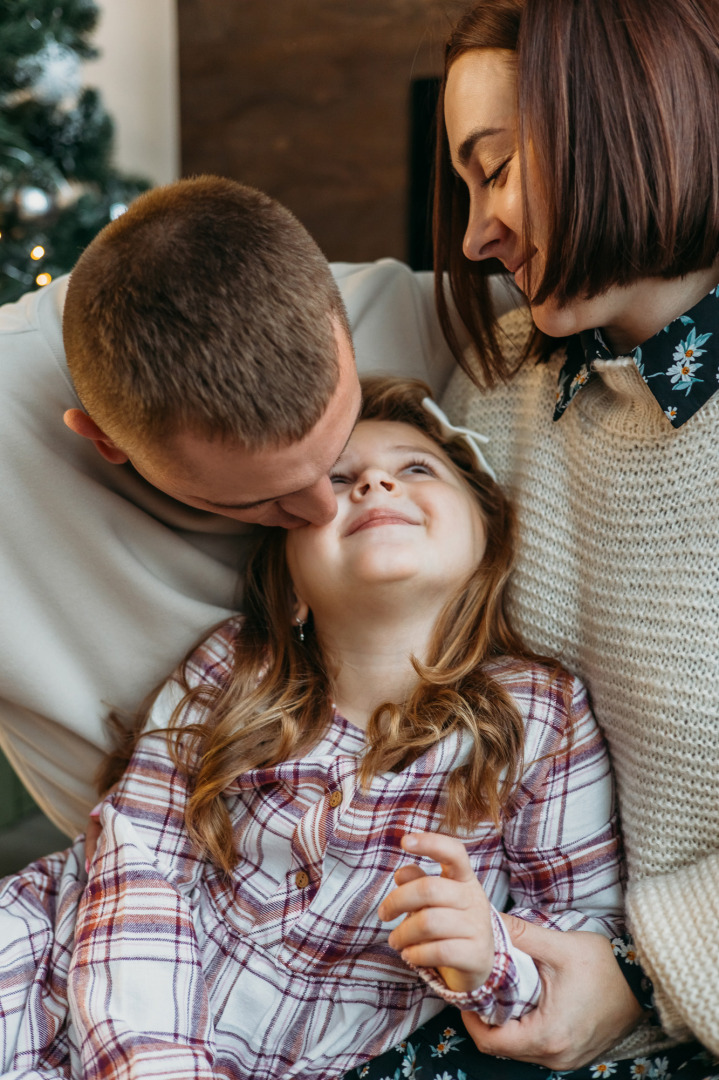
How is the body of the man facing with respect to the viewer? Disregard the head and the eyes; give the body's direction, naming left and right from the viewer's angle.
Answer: facing the viewer and to the right of the viewer

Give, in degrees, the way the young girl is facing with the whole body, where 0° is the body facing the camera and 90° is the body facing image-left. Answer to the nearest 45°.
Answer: approximately 0°

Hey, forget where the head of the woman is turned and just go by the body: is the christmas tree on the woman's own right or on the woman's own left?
on the woman's own right

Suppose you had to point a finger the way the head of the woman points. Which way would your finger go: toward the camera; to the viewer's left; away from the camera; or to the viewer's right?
to the viewer's left

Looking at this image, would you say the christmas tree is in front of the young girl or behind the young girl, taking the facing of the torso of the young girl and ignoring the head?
behind
